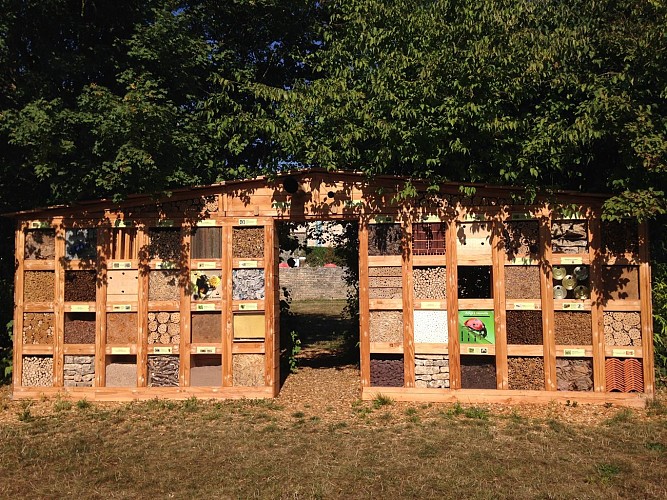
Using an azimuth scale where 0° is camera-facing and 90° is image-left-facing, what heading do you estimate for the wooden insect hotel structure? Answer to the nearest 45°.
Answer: approximately 0°

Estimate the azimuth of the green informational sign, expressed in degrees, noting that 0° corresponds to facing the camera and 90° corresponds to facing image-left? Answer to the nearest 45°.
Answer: approximately 0°
